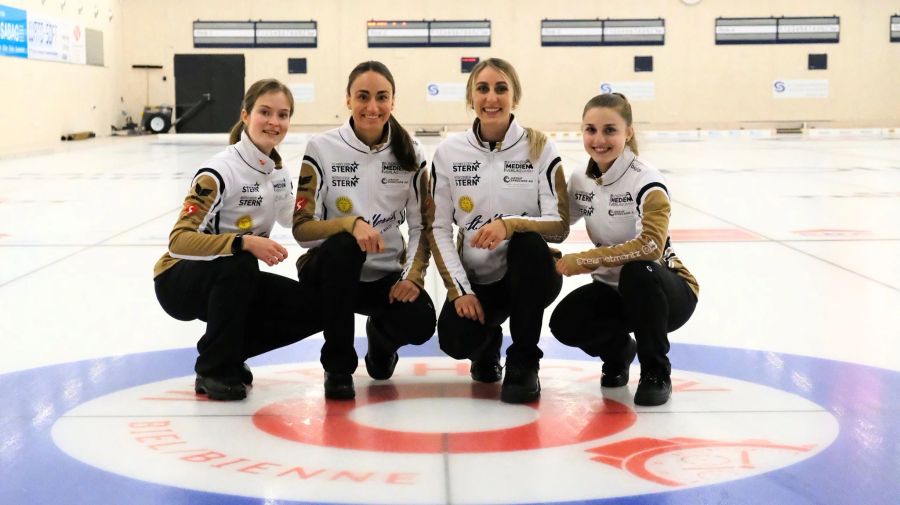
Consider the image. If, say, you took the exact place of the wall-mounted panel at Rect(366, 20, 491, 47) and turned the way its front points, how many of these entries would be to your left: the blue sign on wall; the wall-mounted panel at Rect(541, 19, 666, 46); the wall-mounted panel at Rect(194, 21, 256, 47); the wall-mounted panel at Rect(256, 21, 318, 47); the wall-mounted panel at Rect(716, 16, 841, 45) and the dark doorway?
2

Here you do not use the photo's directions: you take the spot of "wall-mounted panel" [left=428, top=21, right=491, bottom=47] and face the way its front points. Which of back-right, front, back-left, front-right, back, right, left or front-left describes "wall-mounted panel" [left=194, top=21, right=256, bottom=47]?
right

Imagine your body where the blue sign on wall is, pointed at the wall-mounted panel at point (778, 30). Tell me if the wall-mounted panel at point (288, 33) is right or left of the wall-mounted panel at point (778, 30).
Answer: left

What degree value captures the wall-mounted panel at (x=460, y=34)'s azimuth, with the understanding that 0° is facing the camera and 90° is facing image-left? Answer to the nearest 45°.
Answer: approximately 0°

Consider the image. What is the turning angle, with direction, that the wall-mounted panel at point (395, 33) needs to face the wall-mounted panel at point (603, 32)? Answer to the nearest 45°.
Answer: approximately 90° to its left

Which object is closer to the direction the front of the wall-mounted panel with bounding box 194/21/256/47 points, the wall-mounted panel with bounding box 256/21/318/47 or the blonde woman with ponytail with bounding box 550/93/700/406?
the blonde woman with ponytail

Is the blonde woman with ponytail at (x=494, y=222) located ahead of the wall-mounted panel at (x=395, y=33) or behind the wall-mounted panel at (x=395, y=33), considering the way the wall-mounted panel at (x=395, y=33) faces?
ahead

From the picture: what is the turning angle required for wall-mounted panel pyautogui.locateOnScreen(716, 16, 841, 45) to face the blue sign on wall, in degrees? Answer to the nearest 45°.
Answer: approximately 45° to its right

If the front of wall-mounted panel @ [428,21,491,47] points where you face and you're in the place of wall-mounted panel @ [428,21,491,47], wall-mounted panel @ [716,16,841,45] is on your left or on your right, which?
on your left

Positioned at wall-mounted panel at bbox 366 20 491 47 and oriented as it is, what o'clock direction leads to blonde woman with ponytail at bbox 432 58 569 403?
The blonde woman with ponytail is roughly at 12 o'clock from the wall-mounted panel.

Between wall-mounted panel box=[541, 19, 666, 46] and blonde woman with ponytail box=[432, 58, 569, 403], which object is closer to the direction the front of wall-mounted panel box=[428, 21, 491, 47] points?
the blonde woman with ponytail

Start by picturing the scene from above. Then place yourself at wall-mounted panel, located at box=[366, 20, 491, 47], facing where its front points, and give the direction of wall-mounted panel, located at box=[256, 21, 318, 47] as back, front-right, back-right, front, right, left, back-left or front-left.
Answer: right
